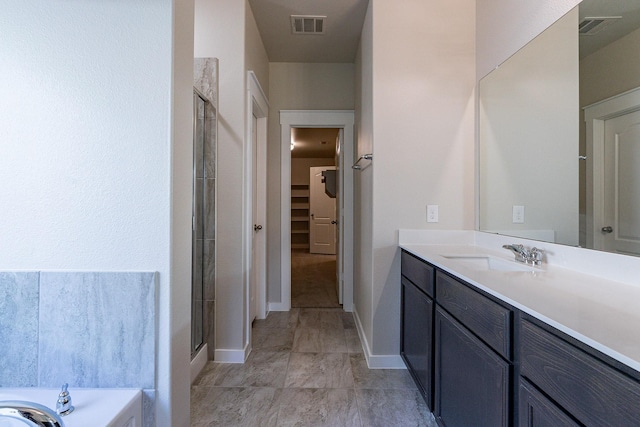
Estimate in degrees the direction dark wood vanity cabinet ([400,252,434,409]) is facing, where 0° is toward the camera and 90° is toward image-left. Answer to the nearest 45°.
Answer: approximately 90°

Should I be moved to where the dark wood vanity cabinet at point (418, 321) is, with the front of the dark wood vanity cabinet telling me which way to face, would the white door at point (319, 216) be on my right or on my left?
on my right

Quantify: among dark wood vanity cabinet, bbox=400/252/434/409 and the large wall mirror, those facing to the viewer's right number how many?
0

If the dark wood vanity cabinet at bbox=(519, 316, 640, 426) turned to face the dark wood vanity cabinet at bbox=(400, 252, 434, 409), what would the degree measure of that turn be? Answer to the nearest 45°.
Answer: approximately 90° to its right

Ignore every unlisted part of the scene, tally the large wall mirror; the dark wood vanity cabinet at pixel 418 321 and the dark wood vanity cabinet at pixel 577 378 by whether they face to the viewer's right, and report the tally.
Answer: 0

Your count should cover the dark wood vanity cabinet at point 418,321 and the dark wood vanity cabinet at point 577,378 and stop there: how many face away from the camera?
0

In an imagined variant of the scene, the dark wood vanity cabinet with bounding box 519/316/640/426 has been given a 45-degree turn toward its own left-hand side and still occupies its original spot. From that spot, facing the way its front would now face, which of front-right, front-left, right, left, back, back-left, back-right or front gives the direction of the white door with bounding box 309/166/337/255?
back-right

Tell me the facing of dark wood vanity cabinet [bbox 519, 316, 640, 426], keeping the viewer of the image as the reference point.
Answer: facing the viewer and to the left of the viewer

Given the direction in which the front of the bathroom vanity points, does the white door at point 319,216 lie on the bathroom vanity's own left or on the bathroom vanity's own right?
on the bathroom vanity's own right

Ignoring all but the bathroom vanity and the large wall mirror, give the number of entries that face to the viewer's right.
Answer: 0
